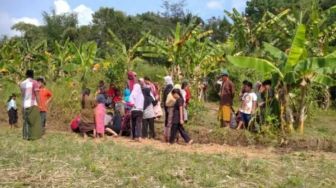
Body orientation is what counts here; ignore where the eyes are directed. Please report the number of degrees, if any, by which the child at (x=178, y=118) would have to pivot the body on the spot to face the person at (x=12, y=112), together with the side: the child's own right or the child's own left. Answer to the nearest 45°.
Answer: approximately 45° to the child's own right

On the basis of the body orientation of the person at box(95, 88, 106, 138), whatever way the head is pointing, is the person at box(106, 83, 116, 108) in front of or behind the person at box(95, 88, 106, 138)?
in front

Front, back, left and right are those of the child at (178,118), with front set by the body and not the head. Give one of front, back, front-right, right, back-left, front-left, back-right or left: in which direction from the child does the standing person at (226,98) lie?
back-right

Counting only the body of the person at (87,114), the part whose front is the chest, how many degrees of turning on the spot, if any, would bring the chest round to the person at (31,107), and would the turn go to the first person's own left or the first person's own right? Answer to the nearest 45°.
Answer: approximately 135° to the first person's own left

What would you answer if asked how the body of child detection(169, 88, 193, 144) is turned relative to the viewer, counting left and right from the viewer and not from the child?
facing to the left of the viewer
